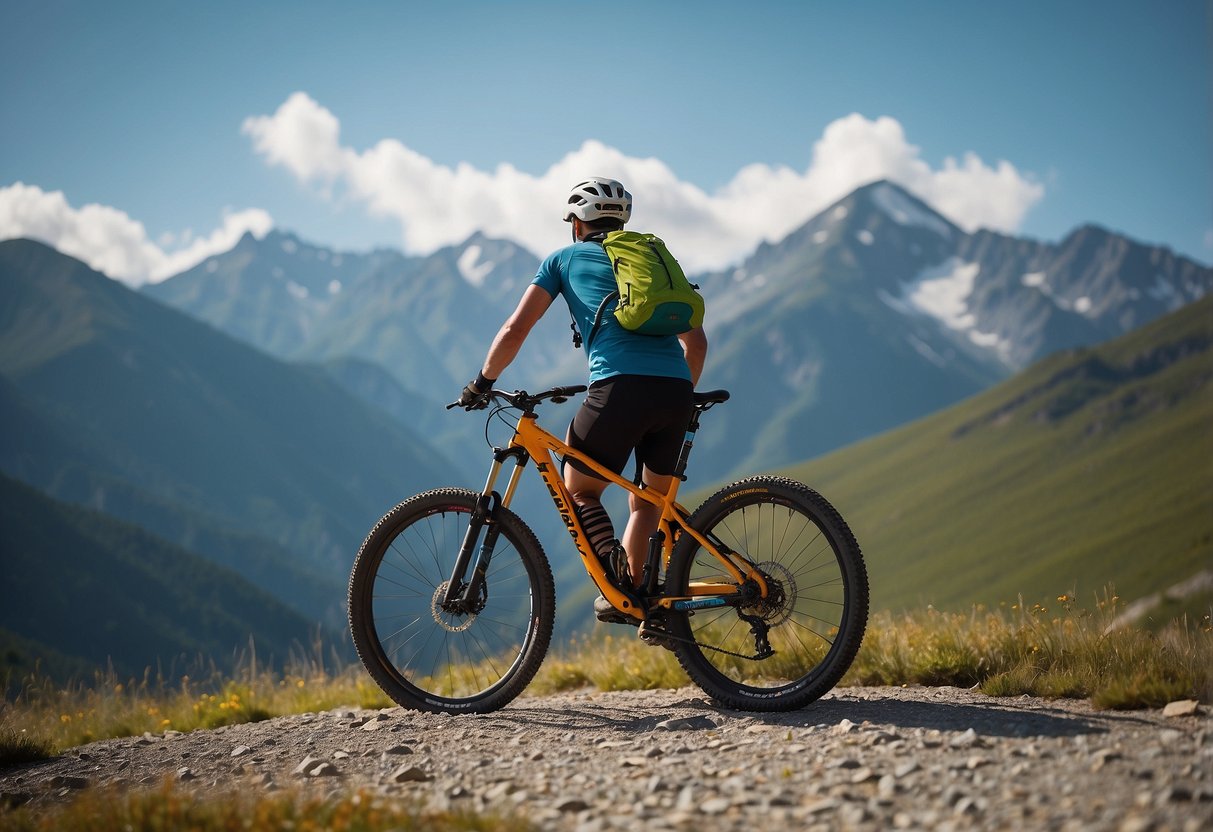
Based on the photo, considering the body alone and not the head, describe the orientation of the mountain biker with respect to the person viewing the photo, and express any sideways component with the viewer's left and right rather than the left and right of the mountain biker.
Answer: facing away from the viewer and to the left of the viewer

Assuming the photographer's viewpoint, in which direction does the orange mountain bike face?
facing to the left of the viewer
